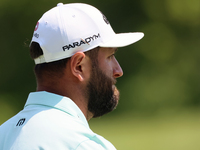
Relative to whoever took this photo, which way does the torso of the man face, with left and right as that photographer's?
facing away from the viewer and to the right of the viewer
